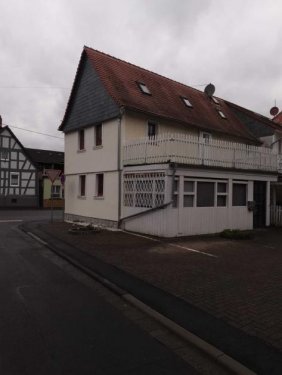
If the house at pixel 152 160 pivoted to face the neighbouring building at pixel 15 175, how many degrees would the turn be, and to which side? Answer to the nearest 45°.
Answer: approximately 180°

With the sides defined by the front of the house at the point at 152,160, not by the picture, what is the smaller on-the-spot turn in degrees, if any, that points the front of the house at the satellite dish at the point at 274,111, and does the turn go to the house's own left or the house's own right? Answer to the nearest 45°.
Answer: approximately 90° to the house's own left

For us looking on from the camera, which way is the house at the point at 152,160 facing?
facing the viewer and to the right of the viewer
